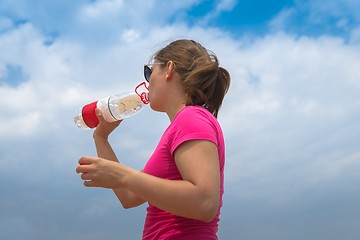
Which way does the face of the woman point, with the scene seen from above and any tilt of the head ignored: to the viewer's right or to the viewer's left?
to the viewer's left

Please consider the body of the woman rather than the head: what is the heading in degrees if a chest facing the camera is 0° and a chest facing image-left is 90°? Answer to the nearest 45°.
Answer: approximately 90°
